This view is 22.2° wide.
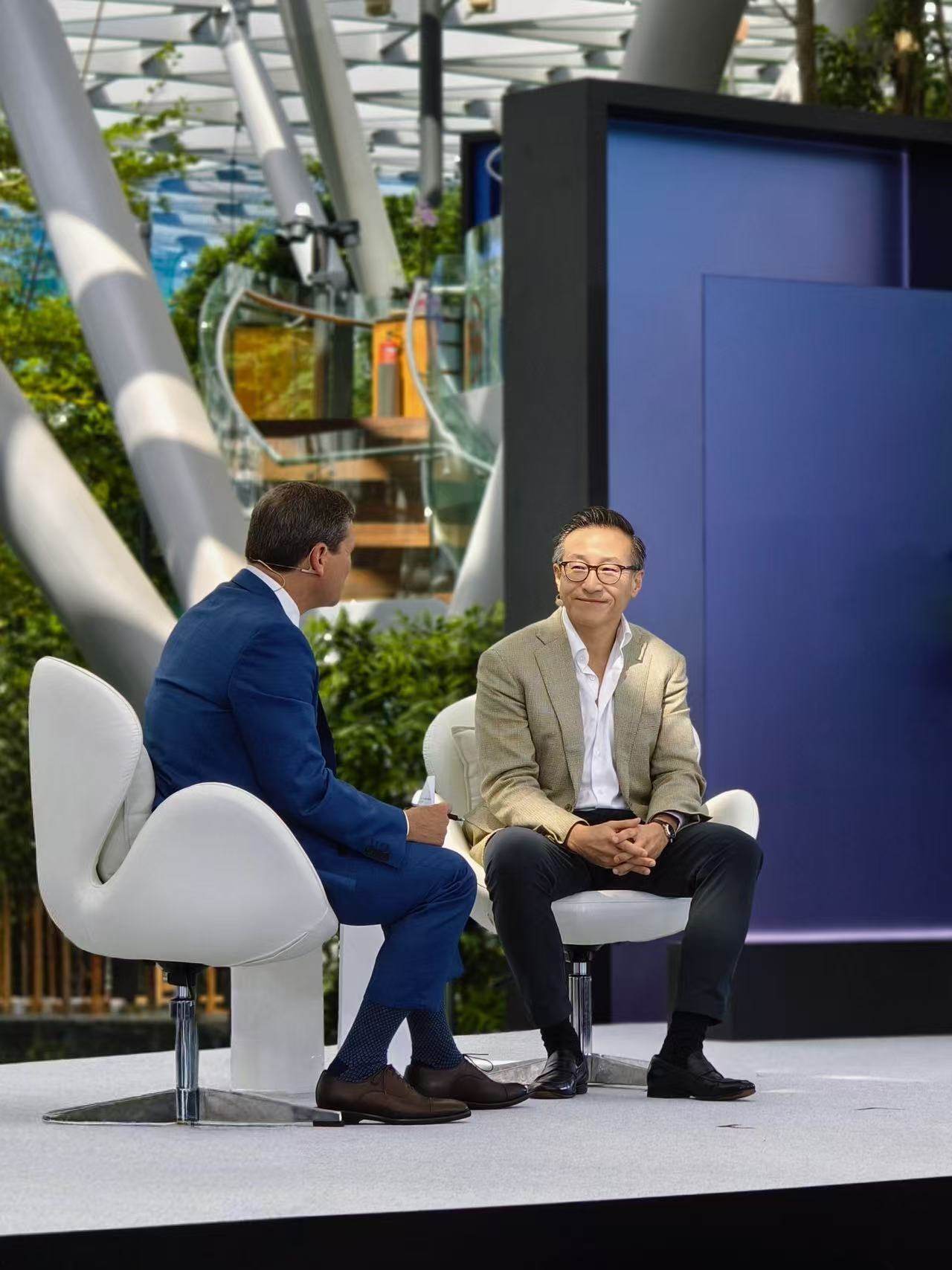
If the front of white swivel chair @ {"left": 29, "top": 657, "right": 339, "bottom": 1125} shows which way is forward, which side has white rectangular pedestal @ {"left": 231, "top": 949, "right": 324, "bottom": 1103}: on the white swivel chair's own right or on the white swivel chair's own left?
on the white swivel chair's own left

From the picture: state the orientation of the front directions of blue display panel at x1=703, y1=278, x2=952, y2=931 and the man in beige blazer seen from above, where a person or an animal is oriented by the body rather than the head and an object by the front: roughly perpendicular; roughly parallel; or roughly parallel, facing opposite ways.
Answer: roughly parallel

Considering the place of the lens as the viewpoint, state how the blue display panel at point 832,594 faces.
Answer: facing the viewer

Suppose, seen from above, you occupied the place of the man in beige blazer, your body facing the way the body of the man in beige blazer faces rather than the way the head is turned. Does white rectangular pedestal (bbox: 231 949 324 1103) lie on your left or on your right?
on your right

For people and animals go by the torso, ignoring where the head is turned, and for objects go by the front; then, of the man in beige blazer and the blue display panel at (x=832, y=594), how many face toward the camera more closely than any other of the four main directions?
2

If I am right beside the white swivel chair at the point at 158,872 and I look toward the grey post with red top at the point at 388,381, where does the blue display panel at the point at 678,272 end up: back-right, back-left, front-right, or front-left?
front-right

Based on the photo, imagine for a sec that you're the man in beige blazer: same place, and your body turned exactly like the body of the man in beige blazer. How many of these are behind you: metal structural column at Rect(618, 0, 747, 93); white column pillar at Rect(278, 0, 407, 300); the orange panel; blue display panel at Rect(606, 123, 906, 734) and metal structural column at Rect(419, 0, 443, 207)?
5

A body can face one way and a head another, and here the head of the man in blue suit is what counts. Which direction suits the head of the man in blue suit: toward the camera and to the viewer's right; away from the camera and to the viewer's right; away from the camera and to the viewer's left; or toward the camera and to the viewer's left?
away from the camera and to the viewer's right

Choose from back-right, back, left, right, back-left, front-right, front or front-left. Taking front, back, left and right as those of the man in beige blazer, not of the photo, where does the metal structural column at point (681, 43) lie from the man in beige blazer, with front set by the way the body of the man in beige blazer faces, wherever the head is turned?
back

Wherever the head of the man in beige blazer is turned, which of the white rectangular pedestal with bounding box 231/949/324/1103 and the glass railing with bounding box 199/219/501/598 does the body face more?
the white rectangular pedestal

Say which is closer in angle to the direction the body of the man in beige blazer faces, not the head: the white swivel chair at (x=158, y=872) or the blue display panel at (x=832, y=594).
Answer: the white swivel chair

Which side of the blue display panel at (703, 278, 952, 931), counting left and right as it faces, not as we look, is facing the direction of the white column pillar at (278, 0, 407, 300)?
back

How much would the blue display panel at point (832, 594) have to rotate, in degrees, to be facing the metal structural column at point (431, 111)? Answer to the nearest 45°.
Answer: approximately 180°

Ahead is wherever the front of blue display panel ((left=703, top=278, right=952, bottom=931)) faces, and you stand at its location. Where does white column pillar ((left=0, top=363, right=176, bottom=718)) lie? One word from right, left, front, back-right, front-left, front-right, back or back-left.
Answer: back-right

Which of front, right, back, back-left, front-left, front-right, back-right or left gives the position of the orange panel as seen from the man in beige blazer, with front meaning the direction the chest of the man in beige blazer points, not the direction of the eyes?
back

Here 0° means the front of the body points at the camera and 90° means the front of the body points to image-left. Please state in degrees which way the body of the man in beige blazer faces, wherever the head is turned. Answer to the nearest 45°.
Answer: approximately 0°

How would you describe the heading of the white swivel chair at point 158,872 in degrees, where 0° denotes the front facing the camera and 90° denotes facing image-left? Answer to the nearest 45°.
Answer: approximately 270°
